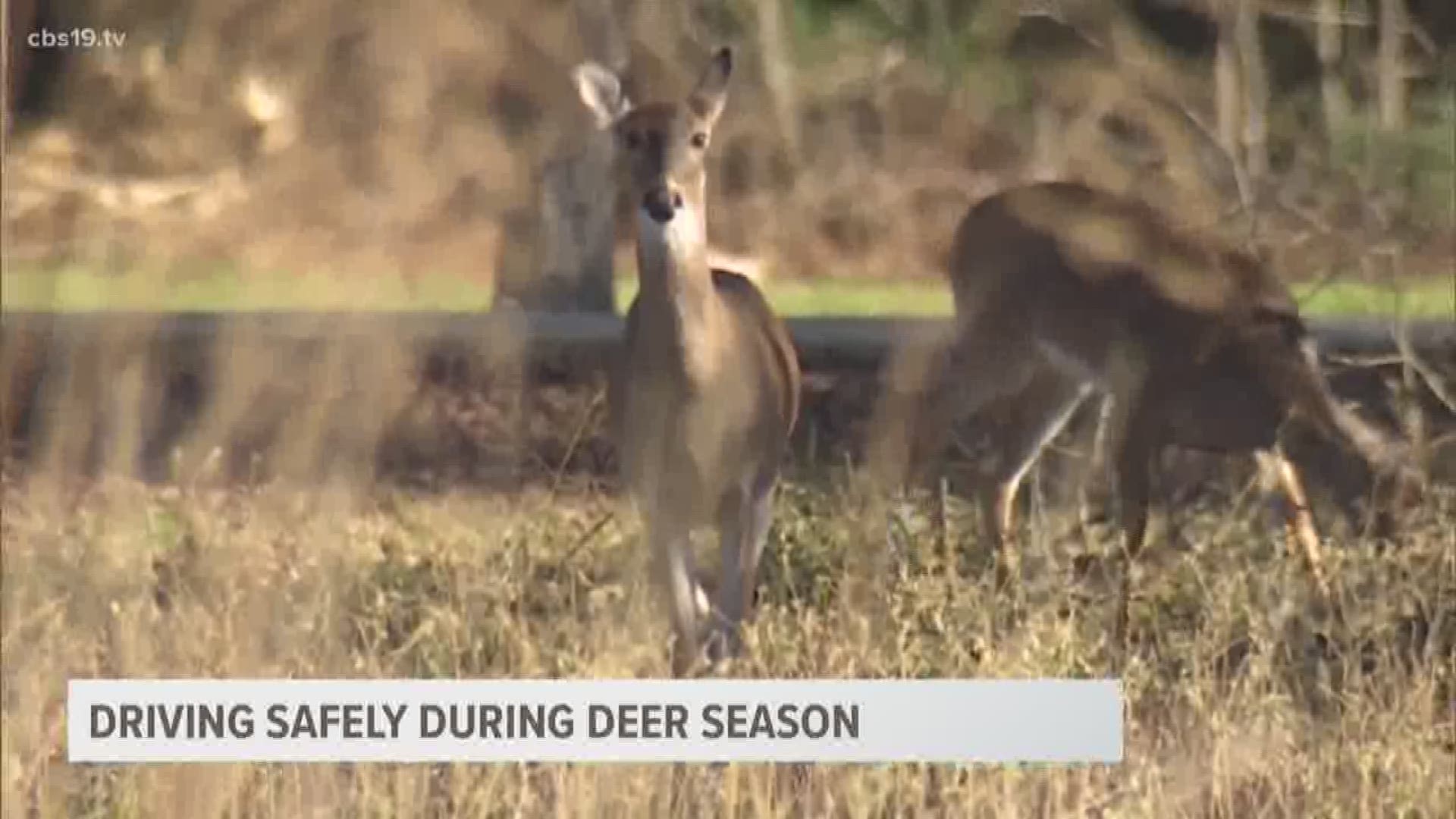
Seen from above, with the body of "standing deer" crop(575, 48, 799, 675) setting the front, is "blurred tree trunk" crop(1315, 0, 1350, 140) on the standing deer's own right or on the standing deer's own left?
on the standing deer's own left

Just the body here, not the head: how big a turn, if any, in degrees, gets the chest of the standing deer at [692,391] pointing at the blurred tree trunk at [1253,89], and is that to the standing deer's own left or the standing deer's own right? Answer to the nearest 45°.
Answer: approximately 180°

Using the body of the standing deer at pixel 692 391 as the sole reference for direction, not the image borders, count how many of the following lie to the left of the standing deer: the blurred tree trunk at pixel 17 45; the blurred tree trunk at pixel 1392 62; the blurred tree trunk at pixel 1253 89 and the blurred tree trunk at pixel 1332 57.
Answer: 3

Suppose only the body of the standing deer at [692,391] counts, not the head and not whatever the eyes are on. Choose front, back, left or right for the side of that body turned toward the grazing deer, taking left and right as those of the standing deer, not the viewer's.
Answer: left

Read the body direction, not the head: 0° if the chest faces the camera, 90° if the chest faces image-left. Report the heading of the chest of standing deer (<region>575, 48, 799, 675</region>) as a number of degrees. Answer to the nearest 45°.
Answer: approximately 0°
